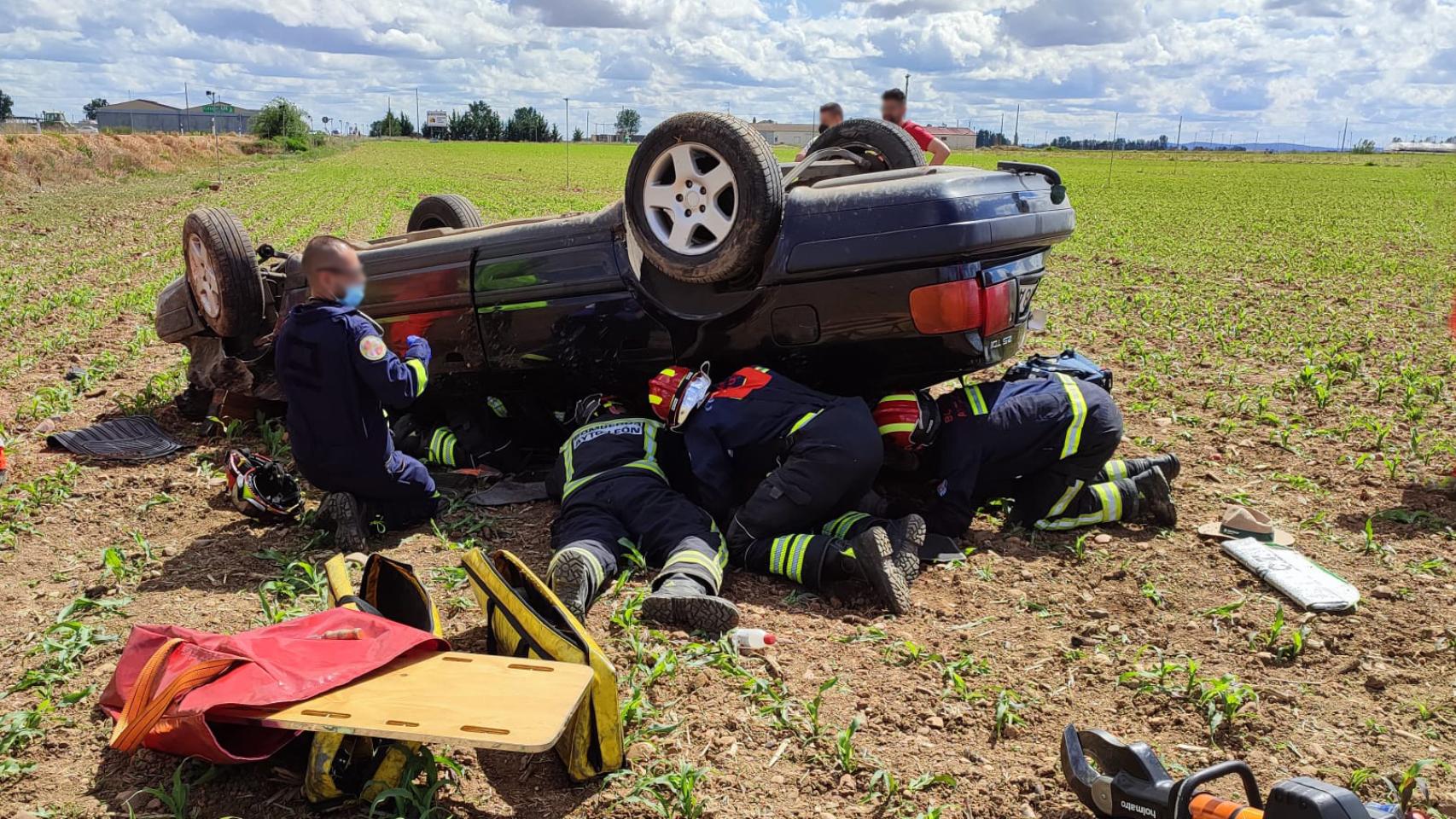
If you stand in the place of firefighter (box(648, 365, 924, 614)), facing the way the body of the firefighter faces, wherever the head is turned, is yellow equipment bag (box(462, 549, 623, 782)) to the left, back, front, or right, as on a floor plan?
left

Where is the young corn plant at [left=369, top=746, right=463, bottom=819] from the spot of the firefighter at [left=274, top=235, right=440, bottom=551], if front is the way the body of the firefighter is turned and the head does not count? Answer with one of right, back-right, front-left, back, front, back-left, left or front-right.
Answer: back-right

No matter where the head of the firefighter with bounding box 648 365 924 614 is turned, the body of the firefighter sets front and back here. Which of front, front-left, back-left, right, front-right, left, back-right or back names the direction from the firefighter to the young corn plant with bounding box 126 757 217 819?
left

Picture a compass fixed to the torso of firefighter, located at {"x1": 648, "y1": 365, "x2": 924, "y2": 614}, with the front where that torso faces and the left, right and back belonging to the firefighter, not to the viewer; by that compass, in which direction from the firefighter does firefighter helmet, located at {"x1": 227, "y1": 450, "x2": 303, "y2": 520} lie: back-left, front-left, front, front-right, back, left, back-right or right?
front-left

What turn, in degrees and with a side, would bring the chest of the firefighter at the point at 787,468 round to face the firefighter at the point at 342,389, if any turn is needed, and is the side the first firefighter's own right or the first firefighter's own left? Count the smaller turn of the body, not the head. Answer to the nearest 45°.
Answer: approximately 45° to the first firefighter's own left

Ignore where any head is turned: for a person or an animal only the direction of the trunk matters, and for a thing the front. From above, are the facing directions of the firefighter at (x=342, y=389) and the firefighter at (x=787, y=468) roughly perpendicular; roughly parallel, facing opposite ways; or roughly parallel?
roughly perpendicular

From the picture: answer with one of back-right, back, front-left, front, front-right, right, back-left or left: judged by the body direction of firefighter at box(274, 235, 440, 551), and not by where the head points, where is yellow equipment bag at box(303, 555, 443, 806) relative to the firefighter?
back-right

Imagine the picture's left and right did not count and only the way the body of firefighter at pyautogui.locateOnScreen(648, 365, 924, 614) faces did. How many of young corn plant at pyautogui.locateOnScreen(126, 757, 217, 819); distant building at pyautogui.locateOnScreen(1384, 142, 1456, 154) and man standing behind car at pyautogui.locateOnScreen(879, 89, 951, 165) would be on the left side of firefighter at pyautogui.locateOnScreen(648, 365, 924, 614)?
1

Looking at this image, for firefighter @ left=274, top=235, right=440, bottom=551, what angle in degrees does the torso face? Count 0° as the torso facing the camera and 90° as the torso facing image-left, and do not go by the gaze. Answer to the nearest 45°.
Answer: approximately 225°

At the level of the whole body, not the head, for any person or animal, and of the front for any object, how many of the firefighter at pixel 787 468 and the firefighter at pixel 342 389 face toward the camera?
0

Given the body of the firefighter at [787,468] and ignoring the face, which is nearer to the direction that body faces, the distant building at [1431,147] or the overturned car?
the overturned car

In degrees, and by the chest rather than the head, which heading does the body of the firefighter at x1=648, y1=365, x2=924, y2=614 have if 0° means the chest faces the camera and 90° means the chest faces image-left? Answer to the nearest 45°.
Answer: approximately 135°
